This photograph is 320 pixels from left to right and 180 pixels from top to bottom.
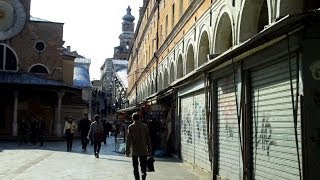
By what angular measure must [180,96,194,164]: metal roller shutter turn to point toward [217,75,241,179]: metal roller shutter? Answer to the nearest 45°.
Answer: approximately 45° to its left

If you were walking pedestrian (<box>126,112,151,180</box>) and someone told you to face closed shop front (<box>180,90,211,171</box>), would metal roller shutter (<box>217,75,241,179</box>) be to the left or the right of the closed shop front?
right

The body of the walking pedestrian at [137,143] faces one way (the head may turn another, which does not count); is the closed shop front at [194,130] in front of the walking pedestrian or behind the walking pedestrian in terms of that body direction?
in front

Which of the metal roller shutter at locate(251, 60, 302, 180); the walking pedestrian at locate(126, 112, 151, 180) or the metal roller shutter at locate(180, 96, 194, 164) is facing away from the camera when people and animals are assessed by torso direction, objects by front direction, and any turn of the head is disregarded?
the walking pedestrian

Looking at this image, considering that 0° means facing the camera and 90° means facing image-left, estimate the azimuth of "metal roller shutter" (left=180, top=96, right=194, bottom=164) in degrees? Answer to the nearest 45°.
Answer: approximately 45°

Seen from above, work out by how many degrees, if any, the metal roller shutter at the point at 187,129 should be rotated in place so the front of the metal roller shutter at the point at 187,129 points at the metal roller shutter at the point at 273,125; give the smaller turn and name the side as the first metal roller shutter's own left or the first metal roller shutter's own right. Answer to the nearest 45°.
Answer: approximately 45° to the first metal roller shutter's own left

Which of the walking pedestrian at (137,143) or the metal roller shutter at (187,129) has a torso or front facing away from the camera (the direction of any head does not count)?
the walking pedestrian

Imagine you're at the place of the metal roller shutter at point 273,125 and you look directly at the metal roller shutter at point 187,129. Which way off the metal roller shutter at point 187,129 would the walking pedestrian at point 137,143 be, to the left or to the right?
left
